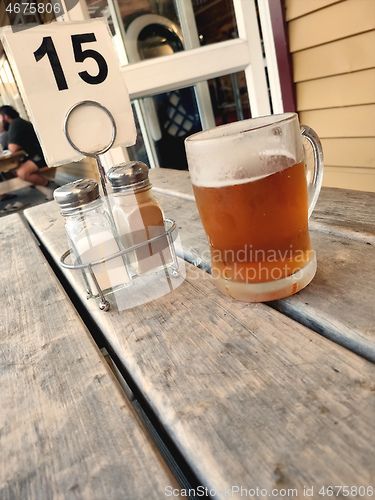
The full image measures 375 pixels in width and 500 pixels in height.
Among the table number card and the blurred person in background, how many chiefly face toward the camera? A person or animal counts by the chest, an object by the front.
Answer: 1

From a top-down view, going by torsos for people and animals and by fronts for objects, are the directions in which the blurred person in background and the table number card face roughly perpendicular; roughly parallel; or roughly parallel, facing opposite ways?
roughly perpendicular

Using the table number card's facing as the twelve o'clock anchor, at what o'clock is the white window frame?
The white window frame is roughly at 7 o'clock from the table number card.

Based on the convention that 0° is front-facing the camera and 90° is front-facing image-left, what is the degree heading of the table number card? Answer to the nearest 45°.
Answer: approximately 0°
